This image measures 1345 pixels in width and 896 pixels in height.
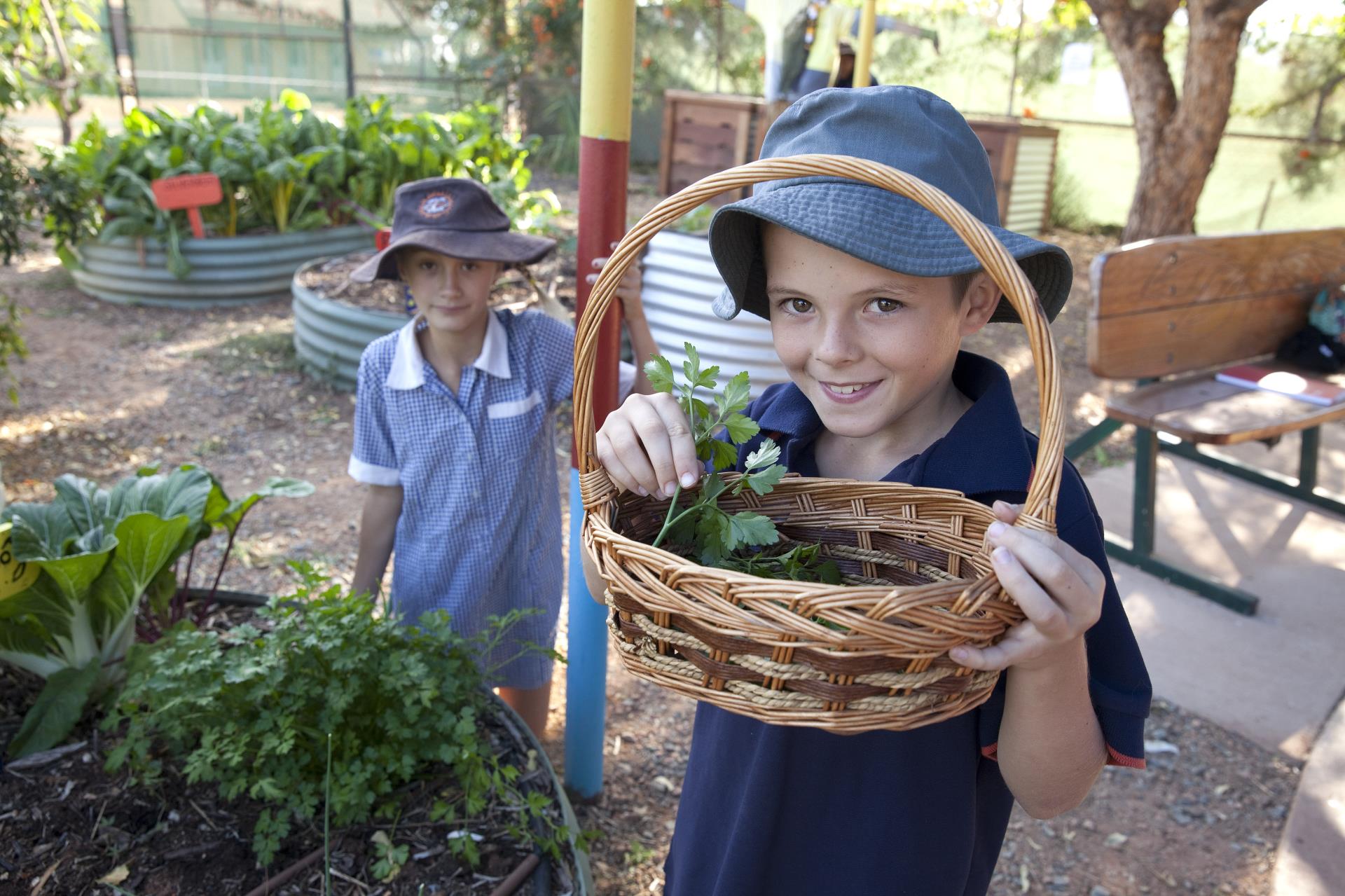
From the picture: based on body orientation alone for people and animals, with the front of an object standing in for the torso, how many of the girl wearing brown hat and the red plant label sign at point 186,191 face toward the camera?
2

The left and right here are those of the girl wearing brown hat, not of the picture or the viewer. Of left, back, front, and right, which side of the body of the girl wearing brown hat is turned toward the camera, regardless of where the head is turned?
front

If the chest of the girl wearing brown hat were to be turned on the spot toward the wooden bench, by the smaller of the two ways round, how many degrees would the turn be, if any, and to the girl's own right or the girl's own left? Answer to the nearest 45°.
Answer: approximately 135° to the girl's own left

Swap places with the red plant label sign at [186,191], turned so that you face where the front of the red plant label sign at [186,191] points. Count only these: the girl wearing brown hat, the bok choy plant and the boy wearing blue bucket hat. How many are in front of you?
3

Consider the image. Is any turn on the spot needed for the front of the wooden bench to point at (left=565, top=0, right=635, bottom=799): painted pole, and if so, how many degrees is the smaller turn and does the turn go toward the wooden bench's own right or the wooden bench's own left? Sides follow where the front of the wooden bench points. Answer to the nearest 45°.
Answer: approximately 45° to the wooden bench's own right

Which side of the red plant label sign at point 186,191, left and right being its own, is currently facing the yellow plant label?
front

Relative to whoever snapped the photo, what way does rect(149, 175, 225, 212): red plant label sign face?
facing the viewer

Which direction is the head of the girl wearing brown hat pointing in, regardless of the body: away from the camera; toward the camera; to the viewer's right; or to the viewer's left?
toward the camera

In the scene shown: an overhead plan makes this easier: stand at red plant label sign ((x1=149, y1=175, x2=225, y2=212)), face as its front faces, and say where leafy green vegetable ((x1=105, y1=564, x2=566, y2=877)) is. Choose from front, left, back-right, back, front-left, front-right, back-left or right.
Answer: front

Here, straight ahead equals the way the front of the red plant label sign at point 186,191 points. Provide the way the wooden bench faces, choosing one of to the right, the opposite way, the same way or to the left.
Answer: the same way

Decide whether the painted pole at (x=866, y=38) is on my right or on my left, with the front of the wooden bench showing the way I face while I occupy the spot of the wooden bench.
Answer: on my right

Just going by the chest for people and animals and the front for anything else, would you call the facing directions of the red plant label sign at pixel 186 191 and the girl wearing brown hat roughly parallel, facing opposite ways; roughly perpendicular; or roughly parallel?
roughly parallel
